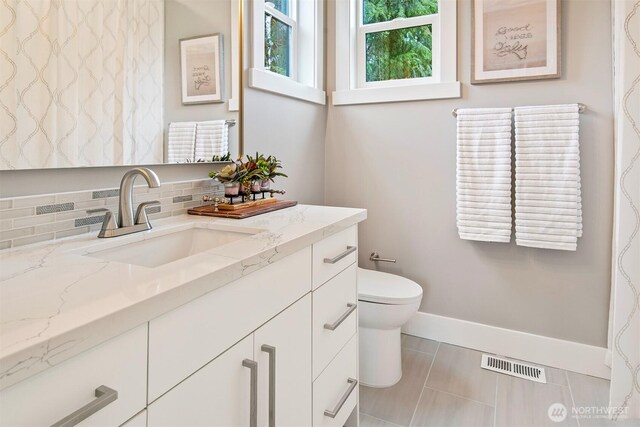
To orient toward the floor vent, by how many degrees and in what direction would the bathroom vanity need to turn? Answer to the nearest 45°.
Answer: approximately 90° to its left

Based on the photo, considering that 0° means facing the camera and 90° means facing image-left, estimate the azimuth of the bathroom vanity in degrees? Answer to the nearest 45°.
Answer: approximately 315°

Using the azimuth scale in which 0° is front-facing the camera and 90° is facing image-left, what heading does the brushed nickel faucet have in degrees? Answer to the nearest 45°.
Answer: approximately 315°

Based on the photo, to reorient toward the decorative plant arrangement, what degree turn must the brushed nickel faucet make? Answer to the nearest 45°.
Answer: approximately 90° to its left
